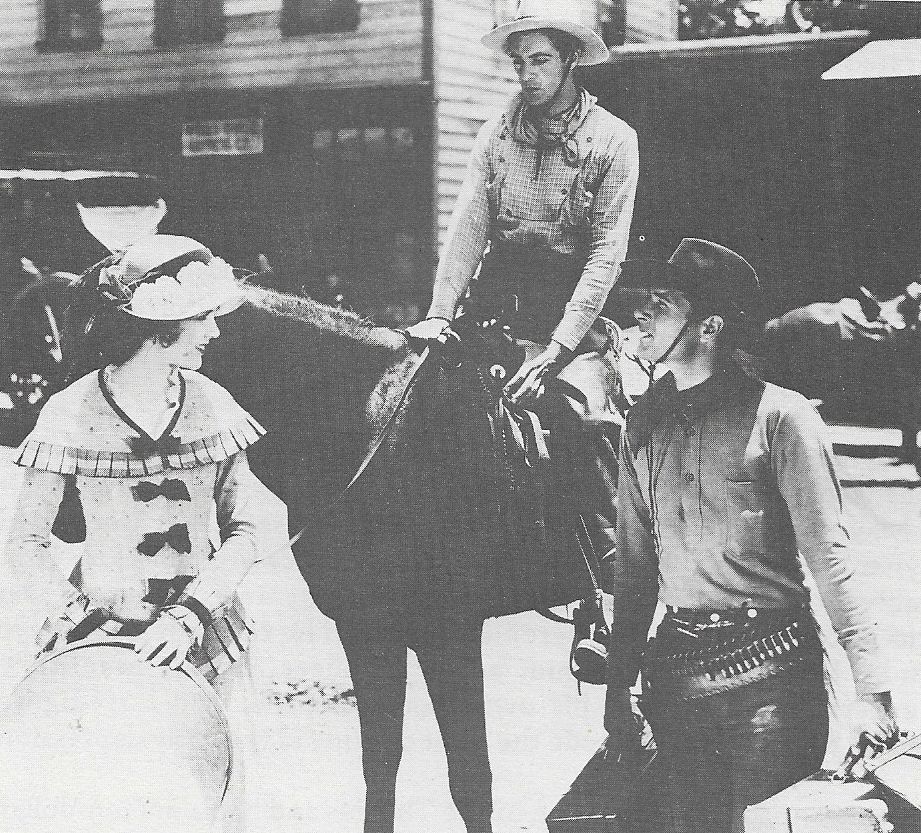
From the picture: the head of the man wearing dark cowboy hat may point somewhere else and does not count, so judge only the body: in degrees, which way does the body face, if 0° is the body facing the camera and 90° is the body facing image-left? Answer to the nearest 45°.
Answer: approximately 45°

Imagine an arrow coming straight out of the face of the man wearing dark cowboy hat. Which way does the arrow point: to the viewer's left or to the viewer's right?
to the viewer's left

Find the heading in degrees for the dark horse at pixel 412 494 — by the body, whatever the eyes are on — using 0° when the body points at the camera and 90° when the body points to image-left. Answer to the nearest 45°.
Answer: approximately 45°

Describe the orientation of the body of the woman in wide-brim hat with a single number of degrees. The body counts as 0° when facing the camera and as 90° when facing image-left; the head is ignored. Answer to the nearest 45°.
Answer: approximately 0°

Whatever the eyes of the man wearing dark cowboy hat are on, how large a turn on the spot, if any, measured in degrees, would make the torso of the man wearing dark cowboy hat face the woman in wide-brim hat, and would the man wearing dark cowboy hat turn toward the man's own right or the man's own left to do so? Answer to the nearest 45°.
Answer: approximately 45° to the man's own right

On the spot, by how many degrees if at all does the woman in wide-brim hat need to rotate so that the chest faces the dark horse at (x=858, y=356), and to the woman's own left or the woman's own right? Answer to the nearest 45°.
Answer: approximately 90° to the woman's own left
